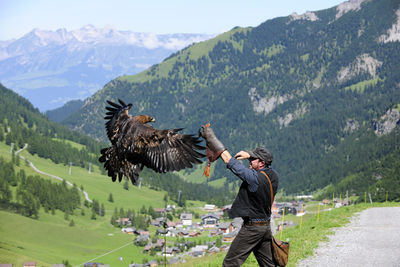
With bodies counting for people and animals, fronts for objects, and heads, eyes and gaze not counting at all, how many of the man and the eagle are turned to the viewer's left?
1

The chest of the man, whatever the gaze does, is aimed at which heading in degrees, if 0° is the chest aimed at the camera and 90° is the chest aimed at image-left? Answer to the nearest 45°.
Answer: approximately 90°

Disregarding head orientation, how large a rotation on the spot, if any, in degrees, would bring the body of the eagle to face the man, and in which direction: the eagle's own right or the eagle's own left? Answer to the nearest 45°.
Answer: approximately 45° to the eagle's own right

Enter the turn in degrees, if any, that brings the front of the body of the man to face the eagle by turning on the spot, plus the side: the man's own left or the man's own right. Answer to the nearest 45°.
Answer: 0° — they already face it

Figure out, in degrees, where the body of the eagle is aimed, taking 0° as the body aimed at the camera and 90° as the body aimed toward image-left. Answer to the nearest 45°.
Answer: approximately 225°
